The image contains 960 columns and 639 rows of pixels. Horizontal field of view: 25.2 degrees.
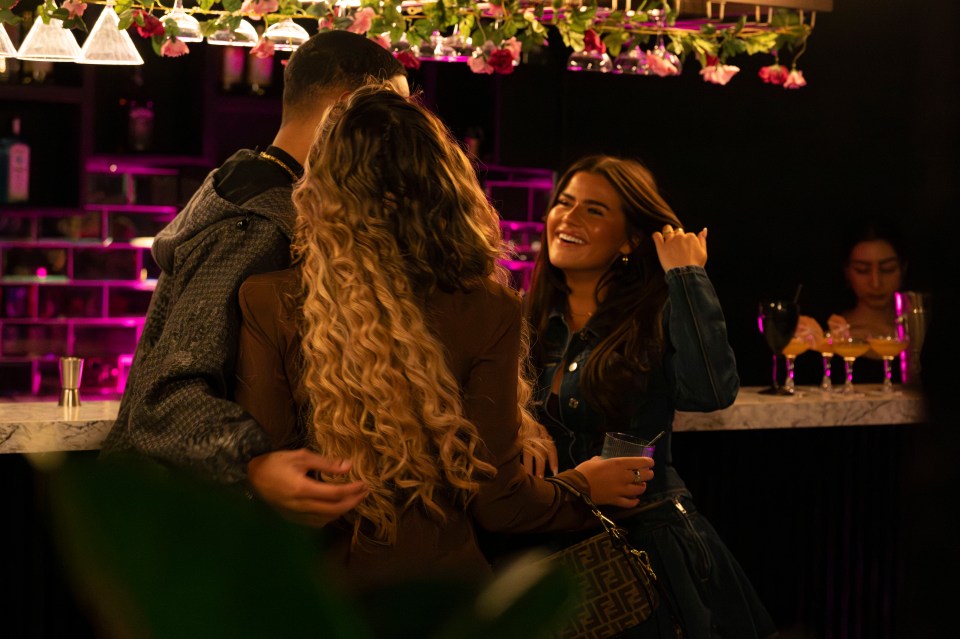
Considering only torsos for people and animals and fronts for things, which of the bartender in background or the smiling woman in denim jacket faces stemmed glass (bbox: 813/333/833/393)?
the bartender in background

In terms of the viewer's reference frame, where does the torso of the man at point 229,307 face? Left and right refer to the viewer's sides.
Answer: facing away from the viewer and to the right of the viewer

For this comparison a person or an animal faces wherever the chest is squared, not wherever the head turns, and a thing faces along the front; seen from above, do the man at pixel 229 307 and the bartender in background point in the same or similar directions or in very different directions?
very different directions

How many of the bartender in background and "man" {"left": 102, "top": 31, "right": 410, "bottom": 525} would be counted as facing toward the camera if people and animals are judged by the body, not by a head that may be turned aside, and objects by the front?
1

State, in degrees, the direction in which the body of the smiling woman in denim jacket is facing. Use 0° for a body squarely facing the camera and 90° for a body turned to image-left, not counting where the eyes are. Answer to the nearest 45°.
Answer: approximately 45°

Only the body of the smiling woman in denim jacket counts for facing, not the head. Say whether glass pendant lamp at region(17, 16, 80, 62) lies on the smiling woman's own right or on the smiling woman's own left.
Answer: on the smiling woman's own right

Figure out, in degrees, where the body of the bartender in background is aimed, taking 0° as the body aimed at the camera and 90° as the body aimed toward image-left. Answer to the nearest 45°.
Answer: approximately 0°

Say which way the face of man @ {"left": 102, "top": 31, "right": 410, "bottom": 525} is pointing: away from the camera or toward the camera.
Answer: away from the camera
